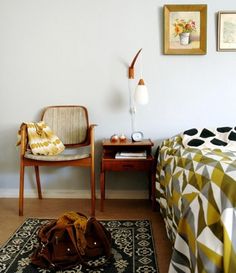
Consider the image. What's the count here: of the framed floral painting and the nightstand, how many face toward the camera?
2

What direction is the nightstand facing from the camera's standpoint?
toward the camera

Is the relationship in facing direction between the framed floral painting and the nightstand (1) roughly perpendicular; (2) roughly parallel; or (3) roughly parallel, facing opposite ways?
roughly parallel

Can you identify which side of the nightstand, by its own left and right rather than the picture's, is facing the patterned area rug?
front

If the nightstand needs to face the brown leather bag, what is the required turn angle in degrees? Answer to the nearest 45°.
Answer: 0° — it already faces it
